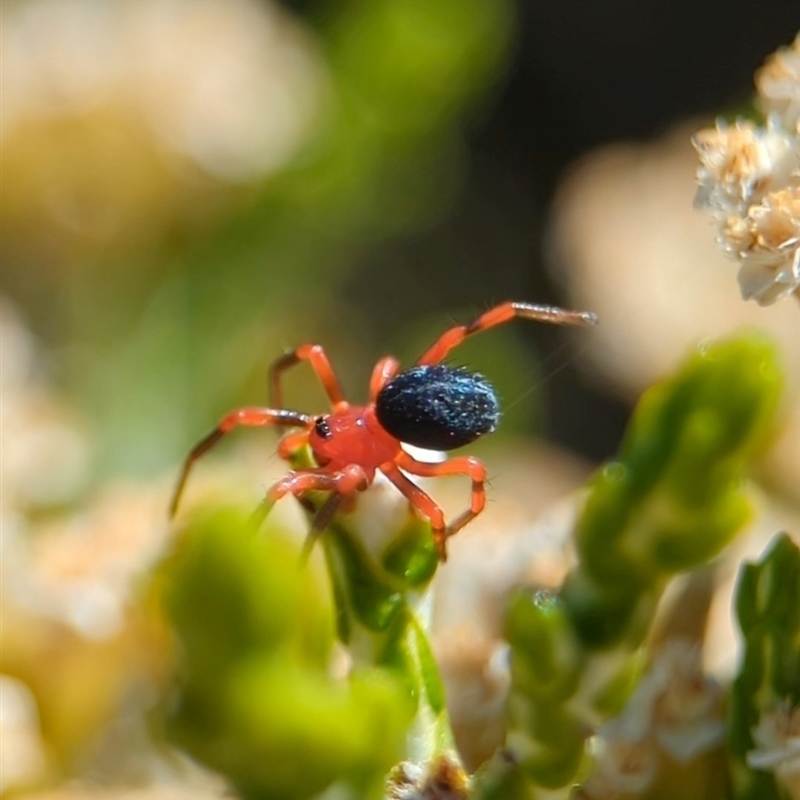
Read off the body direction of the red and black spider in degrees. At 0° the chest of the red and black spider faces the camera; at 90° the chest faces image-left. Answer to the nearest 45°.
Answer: approximately 90°
